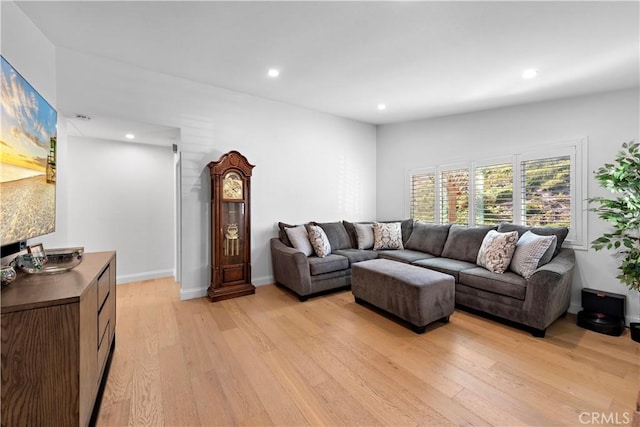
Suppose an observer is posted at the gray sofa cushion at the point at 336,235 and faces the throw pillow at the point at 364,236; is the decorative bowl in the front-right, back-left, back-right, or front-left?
back-right

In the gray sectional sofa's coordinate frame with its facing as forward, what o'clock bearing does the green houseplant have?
The green houseplant is roughly at 8 o'clock from the gray sectional sofa.

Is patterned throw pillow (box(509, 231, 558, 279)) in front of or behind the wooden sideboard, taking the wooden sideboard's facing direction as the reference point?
in front

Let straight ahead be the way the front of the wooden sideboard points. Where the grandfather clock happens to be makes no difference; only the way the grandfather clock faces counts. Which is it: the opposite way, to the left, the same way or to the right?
to the right

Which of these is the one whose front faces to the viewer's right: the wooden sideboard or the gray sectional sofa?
the wooden sideboard

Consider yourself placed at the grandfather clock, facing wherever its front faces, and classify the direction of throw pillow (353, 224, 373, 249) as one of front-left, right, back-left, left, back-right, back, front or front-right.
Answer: front-left

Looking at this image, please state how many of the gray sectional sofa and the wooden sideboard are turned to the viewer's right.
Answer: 1

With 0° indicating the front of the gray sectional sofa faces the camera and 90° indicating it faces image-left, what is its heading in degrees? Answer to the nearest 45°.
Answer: approximately 45°

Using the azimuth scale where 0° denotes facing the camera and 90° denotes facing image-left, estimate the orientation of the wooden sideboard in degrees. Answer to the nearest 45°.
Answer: approximately 270°

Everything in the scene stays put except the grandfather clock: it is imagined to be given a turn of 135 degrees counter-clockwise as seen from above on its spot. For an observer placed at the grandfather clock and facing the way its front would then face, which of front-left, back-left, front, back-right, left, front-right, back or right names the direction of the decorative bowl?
back-left

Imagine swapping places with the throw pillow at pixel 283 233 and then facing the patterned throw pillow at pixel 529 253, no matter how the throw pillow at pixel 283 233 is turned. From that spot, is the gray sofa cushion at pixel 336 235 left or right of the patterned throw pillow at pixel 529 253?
left
